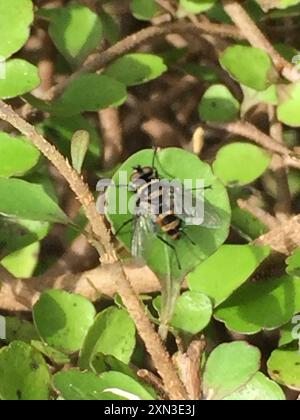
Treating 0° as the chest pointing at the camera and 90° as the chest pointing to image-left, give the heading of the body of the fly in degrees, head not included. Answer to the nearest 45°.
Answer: approximately 135°
